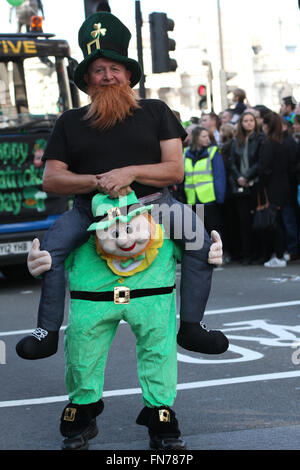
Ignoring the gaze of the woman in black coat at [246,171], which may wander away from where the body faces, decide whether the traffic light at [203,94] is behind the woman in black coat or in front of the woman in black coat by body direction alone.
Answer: behind

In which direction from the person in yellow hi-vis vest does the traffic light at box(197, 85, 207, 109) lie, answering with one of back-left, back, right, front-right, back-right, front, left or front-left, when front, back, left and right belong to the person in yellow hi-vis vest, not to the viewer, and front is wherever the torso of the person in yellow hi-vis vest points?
back-right

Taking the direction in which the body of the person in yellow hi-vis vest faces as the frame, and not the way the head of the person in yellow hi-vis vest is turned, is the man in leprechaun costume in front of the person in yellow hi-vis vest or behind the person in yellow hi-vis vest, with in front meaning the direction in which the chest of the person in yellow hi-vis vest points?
in front

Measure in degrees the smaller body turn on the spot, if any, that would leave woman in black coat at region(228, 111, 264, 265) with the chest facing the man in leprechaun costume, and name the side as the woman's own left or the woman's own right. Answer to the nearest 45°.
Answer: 0° — they already face them

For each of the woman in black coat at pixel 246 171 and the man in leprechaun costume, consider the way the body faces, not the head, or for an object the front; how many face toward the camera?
2

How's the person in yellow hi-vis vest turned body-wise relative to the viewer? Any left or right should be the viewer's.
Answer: facing the viewer and to the left of the viewer

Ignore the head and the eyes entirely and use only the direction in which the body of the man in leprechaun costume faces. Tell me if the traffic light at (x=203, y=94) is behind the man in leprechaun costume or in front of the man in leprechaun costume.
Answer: behind

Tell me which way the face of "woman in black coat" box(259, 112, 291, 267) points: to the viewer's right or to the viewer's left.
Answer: to the viewer's left

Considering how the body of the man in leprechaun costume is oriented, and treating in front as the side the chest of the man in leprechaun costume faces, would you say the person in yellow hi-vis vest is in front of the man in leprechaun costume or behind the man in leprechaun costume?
behind

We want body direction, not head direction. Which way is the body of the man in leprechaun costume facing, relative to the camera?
toward the camera

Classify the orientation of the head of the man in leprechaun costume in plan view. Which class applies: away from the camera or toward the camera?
toward the camera

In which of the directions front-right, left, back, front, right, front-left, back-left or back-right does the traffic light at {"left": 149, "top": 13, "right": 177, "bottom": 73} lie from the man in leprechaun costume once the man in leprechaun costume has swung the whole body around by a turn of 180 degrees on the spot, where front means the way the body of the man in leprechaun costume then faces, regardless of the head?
front

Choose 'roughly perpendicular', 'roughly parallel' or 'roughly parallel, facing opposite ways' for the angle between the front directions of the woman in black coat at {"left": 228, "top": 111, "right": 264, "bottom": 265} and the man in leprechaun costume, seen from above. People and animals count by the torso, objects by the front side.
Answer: roughly parallel

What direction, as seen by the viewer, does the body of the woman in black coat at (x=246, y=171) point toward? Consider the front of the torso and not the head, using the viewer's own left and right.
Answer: facing the viewer
